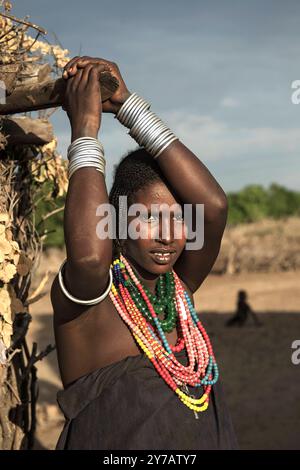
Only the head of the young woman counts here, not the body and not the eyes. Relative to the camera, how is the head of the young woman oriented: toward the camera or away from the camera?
toward the camera

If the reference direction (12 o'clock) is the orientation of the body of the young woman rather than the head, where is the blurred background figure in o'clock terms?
The blurred background figure is roughly at 8 o'clock from the young woman.

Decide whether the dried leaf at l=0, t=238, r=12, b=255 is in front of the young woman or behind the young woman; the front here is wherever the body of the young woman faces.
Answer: behind

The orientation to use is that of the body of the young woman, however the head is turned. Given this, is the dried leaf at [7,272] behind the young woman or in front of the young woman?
behind

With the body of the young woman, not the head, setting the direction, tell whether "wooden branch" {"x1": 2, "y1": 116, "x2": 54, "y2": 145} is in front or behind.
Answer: behind

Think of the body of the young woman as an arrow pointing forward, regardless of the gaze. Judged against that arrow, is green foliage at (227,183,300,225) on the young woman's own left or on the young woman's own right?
on the young woman's own left

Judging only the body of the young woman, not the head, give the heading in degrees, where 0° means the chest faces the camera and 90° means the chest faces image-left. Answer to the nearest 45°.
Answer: approximately 315°
